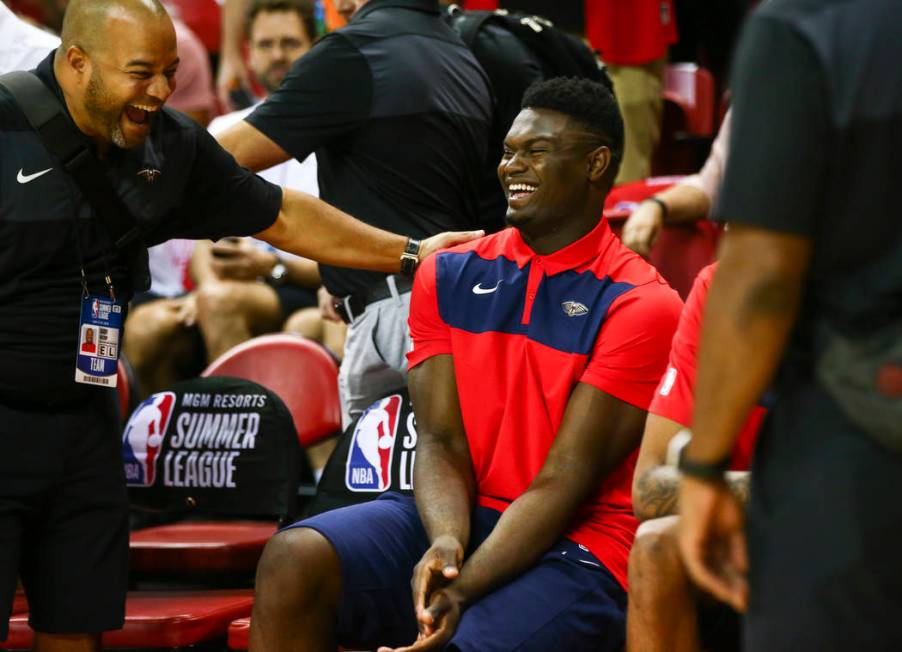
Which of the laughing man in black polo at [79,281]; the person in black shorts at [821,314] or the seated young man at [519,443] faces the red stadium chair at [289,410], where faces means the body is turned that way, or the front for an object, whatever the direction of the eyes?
the person in black shorts

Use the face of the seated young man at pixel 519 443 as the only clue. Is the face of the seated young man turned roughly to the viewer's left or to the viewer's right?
to the viewer's left

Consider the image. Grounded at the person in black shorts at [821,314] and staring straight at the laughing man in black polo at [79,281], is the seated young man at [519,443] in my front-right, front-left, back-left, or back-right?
front-right

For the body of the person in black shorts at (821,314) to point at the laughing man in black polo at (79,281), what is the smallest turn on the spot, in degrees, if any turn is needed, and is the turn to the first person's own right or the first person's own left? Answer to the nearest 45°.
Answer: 0° — they already face them

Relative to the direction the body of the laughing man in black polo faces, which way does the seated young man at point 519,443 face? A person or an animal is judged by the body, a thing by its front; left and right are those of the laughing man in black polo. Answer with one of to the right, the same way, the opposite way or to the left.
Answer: to the right

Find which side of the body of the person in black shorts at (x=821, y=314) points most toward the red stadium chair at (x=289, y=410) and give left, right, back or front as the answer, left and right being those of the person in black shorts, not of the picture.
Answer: front

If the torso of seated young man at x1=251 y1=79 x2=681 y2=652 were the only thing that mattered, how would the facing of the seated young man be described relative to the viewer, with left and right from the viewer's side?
facing the viewer and to the left of the viewer

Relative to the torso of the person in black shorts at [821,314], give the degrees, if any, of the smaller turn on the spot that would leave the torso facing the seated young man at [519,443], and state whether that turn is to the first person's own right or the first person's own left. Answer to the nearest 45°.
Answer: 0° — they already face them

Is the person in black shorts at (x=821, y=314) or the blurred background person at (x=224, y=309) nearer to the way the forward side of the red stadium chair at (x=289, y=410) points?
the person in black shorts

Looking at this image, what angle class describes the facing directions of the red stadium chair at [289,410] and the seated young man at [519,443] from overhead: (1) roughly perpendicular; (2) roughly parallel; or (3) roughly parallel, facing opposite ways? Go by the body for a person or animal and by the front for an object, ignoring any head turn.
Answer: roughly parallel

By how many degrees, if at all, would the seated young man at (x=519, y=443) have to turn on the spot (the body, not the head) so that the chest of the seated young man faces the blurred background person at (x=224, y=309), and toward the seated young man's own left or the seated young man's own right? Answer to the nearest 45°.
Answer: approximately 90° to the seated young man's own right

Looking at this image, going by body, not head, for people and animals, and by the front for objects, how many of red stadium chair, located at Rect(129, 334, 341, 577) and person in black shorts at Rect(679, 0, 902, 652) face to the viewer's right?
0

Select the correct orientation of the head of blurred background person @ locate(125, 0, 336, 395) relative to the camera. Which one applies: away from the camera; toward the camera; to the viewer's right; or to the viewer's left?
toward the camera

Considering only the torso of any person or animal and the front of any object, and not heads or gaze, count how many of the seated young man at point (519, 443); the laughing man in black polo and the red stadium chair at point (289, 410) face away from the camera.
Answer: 0

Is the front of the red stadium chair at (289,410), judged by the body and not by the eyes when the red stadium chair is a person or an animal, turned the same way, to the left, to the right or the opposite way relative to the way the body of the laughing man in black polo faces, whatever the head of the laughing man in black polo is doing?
to the right

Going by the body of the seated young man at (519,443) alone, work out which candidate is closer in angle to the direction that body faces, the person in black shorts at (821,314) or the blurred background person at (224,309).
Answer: the person in black shorts

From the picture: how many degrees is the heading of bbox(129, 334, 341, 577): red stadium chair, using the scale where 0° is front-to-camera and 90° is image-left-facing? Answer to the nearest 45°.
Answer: approximately 45°

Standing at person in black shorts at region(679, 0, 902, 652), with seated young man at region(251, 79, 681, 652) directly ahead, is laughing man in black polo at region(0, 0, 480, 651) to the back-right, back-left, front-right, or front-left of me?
front-left

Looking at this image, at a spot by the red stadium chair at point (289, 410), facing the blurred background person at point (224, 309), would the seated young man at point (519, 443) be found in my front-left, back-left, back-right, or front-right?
back-right
